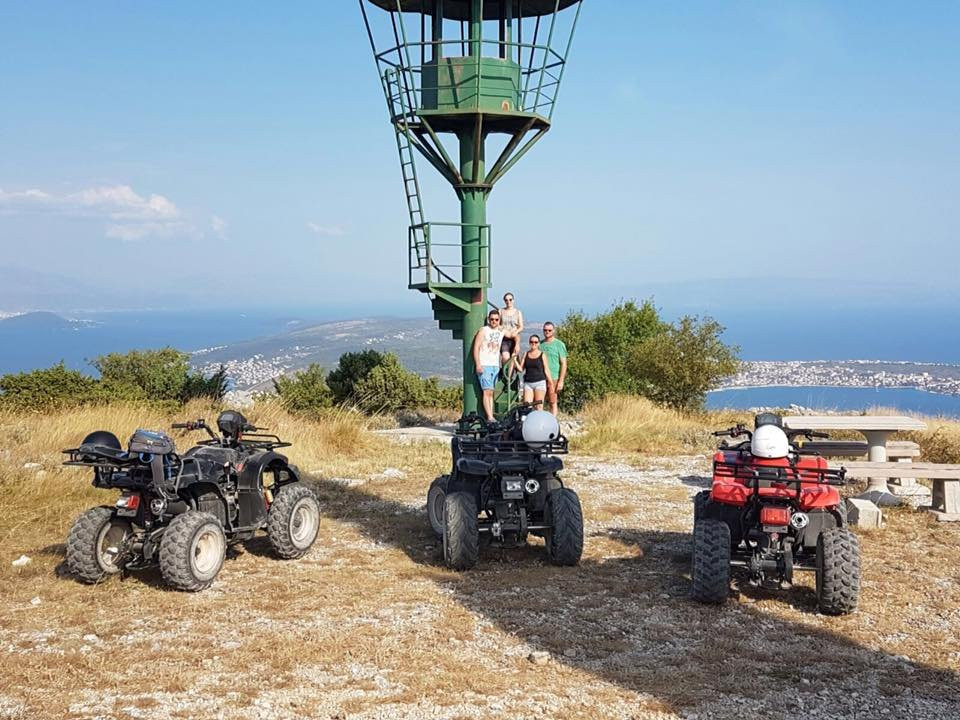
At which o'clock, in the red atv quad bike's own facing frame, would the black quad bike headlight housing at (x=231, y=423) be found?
The black quad bike headlight housing is roughly at 9 o'clock from the red atv quad bike.

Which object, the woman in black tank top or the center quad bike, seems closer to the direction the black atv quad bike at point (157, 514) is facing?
the woman in black tank top

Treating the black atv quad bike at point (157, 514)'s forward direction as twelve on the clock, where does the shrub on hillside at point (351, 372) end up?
The shrub on hillside is roughly at 11 o'clock from the black atv quad bike.

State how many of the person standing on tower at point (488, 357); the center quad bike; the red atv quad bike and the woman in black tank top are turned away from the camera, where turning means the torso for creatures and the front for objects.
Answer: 2

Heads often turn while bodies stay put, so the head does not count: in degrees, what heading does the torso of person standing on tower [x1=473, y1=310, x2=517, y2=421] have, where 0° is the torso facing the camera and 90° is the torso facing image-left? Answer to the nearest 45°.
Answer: approximately 0°

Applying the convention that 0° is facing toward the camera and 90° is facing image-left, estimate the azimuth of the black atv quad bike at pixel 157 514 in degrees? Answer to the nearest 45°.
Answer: approximately 225°

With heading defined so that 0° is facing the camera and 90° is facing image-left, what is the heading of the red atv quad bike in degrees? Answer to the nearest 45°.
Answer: approximately 180°

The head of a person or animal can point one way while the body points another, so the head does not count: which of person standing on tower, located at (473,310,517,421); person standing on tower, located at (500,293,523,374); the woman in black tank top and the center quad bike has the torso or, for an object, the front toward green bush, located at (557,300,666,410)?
the center quad bike

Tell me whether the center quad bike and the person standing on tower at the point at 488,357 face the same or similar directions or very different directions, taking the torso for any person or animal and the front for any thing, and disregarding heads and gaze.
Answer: very different directions

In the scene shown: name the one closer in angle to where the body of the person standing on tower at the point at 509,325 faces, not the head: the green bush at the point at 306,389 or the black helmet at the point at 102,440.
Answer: the black helmet

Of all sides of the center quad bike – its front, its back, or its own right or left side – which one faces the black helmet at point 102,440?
left

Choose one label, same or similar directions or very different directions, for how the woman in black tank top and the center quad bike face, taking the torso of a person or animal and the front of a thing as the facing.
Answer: very different directions

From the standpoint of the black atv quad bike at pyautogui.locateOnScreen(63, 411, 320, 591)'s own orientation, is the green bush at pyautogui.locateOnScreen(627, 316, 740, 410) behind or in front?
in front

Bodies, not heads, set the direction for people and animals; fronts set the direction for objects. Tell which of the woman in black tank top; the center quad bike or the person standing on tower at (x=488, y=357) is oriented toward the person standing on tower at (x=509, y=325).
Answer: the center quad bike
